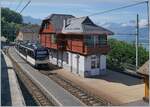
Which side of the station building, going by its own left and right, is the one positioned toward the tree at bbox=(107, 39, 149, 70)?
back

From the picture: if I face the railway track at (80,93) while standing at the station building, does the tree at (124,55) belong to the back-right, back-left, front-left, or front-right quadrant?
back-left

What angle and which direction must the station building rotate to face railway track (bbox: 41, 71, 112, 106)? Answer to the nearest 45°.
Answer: approximately 45° to its left

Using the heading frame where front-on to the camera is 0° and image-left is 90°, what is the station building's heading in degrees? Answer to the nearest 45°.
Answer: approximately 45°
